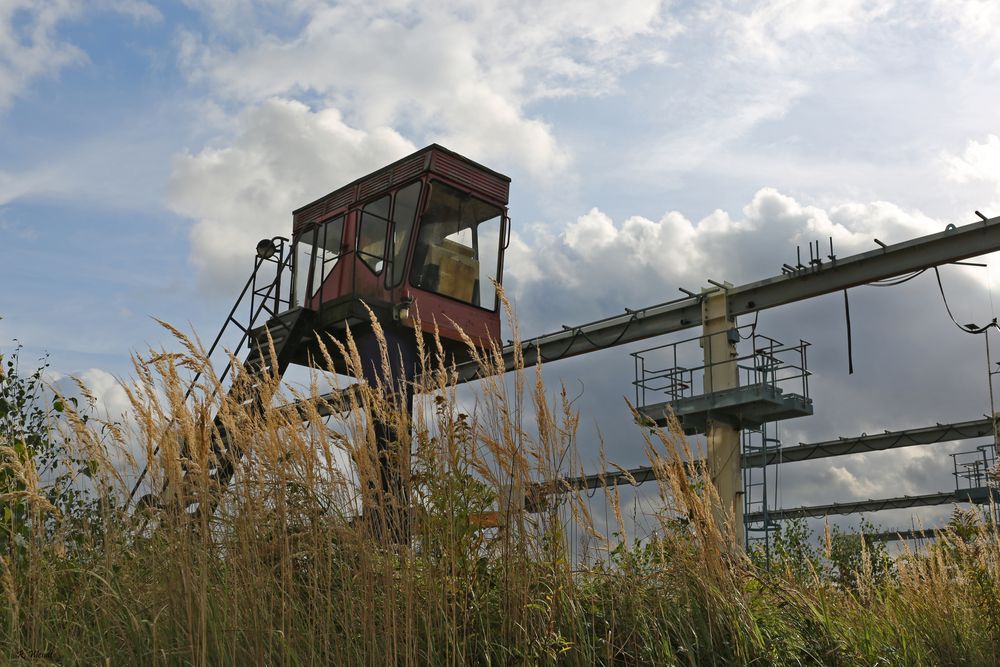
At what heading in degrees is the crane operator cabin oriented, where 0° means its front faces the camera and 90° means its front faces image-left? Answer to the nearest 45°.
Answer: approximately 315°

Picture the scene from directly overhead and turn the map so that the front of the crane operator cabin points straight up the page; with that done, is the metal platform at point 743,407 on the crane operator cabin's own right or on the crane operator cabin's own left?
on the crane operator cabin's own left
